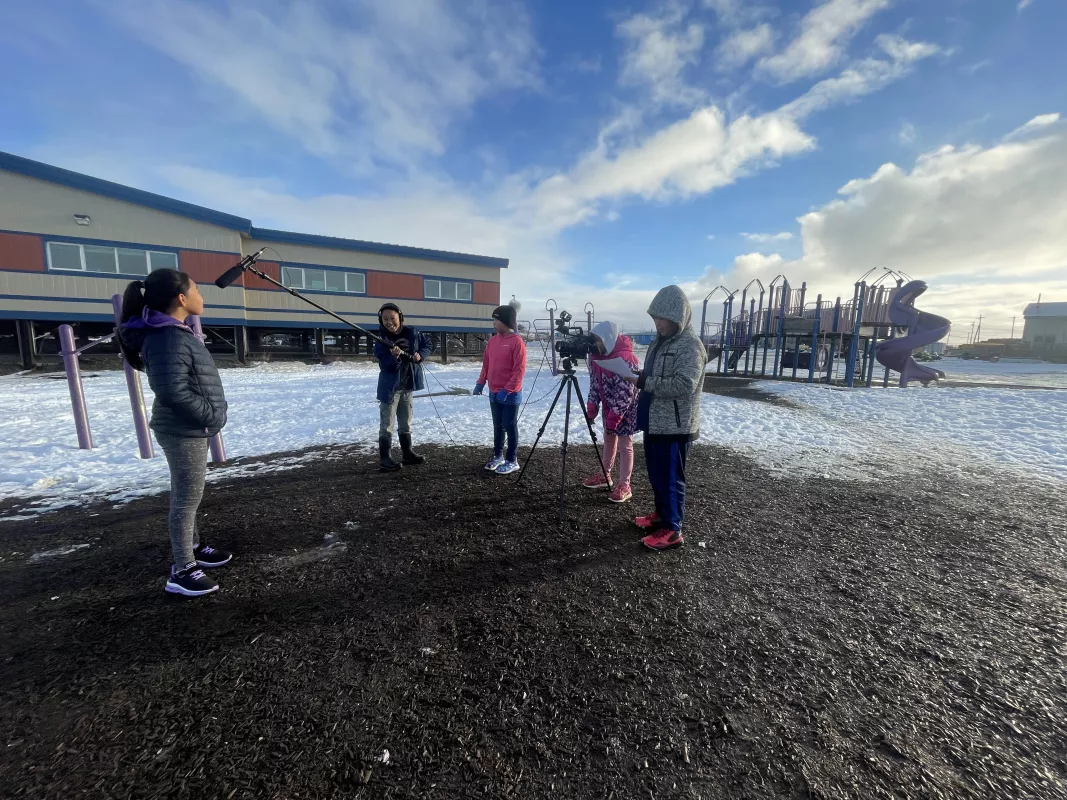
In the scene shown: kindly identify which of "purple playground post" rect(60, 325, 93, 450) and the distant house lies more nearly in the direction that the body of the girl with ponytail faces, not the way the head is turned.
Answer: the distant house

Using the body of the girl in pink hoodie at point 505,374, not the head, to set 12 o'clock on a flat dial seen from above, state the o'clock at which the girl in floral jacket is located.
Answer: The girl in floral jacket is roughly at 9 o'clock from the girl in pink hoodie.

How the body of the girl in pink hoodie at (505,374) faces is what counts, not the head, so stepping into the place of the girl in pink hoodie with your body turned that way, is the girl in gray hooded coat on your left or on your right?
on your left

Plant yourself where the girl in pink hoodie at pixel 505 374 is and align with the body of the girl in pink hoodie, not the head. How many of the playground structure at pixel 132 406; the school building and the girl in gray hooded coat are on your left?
1

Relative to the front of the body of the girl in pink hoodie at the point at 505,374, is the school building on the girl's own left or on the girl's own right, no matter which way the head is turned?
on the girl's own right

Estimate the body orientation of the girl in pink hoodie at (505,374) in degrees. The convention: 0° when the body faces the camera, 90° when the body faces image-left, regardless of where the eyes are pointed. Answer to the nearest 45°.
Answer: approximately 45°

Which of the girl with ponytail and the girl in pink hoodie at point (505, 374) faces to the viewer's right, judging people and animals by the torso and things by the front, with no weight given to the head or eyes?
the girl with ponytail

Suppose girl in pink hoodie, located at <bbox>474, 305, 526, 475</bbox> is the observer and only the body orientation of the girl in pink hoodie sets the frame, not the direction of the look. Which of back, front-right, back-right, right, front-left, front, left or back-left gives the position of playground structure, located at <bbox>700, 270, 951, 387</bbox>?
back

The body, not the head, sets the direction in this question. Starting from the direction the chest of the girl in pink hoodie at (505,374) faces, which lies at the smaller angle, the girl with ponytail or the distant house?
the girl with ponytail

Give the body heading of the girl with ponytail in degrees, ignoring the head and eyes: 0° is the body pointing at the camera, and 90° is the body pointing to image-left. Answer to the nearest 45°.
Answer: approximately 270°

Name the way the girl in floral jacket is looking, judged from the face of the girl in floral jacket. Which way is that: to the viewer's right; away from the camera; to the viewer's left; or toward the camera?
to the viewer's left

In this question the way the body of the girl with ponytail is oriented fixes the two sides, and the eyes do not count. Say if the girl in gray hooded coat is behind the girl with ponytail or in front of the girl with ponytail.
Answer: in front

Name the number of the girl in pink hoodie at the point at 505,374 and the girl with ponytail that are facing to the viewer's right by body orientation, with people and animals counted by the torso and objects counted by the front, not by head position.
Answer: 1

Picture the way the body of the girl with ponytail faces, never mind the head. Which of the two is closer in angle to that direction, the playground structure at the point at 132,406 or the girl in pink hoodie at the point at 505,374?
the girl in pink hoodie

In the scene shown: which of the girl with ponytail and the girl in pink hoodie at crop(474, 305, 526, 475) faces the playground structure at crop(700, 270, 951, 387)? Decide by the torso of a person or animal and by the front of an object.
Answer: the girl with ponytail

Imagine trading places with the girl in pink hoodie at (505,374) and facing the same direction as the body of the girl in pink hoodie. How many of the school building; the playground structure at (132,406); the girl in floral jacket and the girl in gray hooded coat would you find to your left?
2

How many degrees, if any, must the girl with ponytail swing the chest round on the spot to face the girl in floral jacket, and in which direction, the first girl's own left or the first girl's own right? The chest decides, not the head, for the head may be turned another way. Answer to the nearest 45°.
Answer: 0° — they already face them

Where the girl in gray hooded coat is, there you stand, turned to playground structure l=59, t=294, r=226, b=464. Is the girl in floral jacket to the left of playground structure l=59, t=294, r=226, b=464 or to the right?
right
